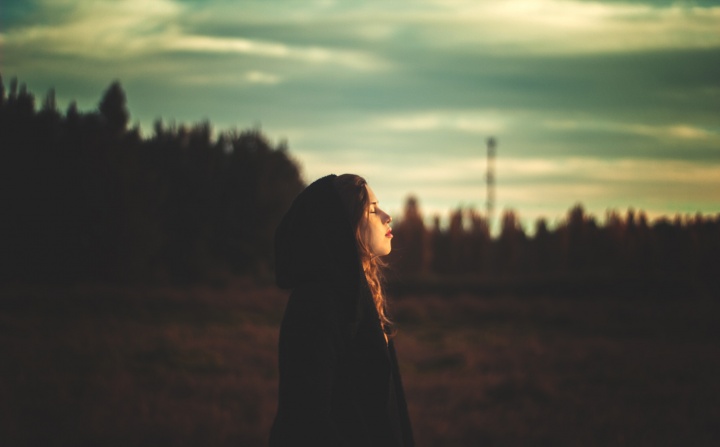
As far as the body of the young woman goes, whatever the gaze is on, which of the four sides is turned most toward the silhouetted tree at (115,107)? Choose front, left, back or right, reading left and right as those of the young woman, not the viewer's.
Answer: left

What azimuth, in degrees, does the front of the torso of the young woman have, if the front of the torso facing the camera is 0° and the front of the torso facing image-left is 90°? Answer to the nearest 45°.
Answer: approximately 270°
